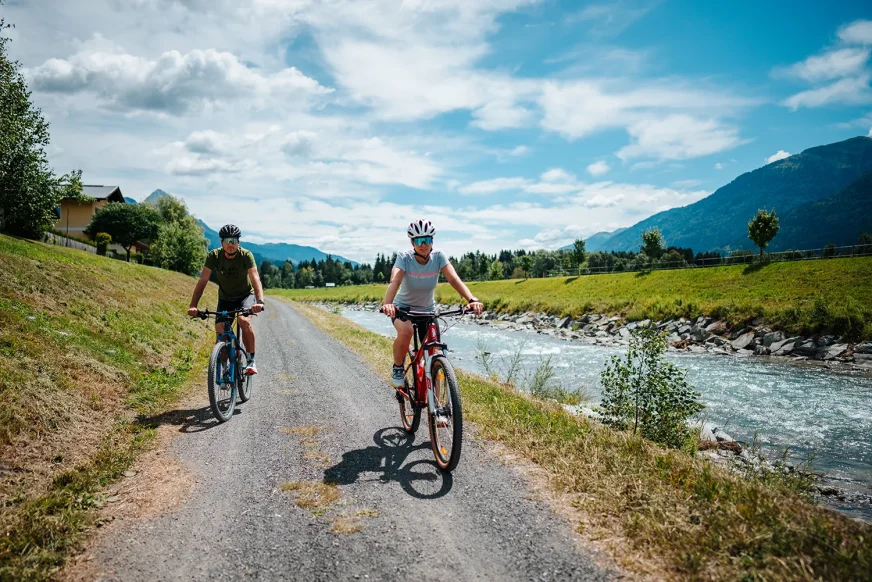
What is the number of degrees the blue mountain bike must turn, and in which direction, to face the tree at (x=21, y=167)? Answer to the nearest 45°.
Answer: approximately 180°

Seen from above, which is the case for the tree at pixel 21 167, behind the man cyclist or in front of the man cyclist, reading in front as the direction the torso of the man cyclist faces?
behind

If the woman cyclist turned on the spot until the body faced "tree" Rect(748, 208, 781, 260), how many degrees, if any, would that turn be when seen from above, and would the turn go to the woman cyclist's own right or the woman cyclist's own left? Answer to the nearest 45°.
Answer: approximately 135° to the woman cyclist's own left

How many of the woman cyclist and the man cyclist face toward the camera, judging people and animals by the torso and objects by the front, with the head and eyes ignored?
2

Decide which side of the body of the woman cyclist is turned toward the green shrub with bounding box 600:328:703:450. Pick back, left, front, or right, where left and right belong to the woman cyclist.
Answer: left

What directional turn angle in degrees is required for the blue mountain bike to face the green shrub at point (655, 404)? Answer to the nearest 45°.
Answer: approximately 45° to its left

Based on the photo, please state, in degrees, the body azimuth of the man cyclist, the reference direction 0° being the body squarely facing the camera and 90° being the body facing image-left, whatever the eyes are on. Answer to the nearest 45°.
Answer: approximately 0°
